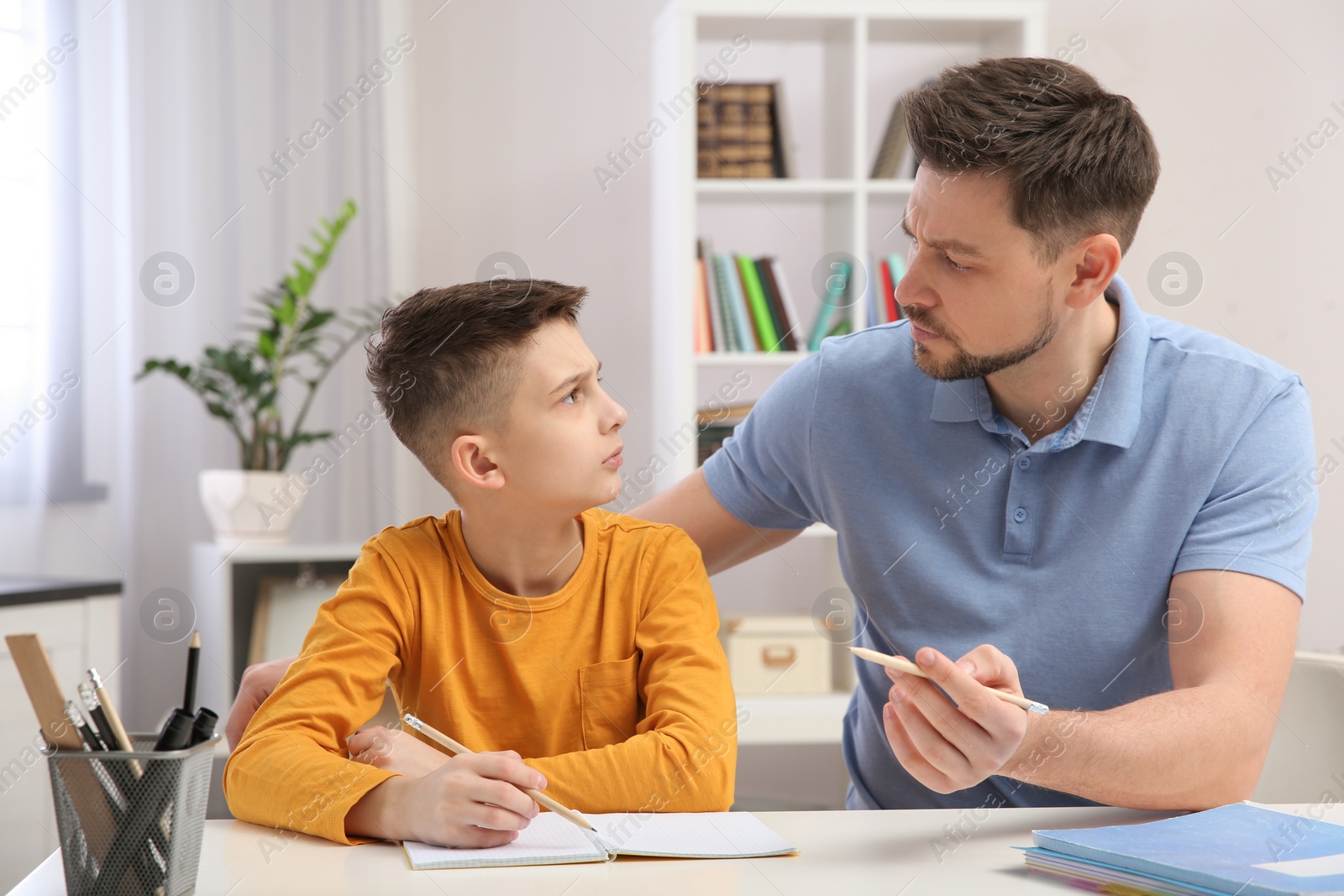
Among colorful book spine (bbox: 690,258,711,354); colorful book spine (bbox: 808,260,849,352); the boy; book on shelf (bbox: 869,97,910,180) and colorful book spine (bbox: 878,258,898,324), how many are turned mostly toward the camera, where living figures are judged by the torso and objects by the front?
5

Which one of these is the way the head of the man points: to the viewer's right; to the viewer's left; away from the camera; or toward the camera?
to the viewer's left

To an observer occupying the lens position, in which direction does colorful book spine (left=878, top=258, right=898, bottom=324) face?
facing the viewer

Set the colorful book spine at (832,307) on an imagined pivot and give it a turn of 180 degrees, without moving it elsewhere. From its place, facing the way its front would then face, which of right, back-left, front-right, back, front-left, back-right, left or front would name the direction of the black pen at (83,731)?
back

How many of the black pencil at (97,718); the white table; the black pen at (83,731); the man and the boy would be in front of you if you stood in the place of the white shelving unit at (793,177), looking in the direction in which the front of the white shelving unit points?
5

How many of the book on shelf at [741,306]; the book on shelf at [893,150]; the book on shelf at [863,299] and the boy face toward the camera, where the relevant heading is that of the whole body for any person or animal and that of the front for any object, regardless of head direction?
4

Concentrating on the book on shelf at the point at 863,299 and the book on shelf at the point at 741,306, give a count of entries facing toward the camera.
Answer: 2

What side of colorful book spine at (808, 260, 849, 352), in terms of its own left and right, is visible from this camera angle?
front

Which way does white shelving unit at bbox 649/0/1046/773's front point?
toward the camera

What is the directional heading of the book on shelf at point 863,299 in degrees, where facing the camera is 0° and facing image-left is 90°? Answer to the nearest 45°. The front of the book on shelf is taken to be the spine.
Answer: approximately 0°
